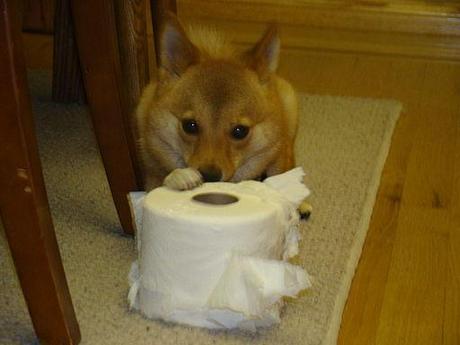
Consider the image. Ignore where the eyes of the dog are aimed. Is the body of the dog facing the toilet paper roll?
yes

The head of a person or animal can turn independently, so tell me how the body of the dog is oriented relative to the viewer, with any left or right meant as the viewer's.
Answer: facing the viewer
